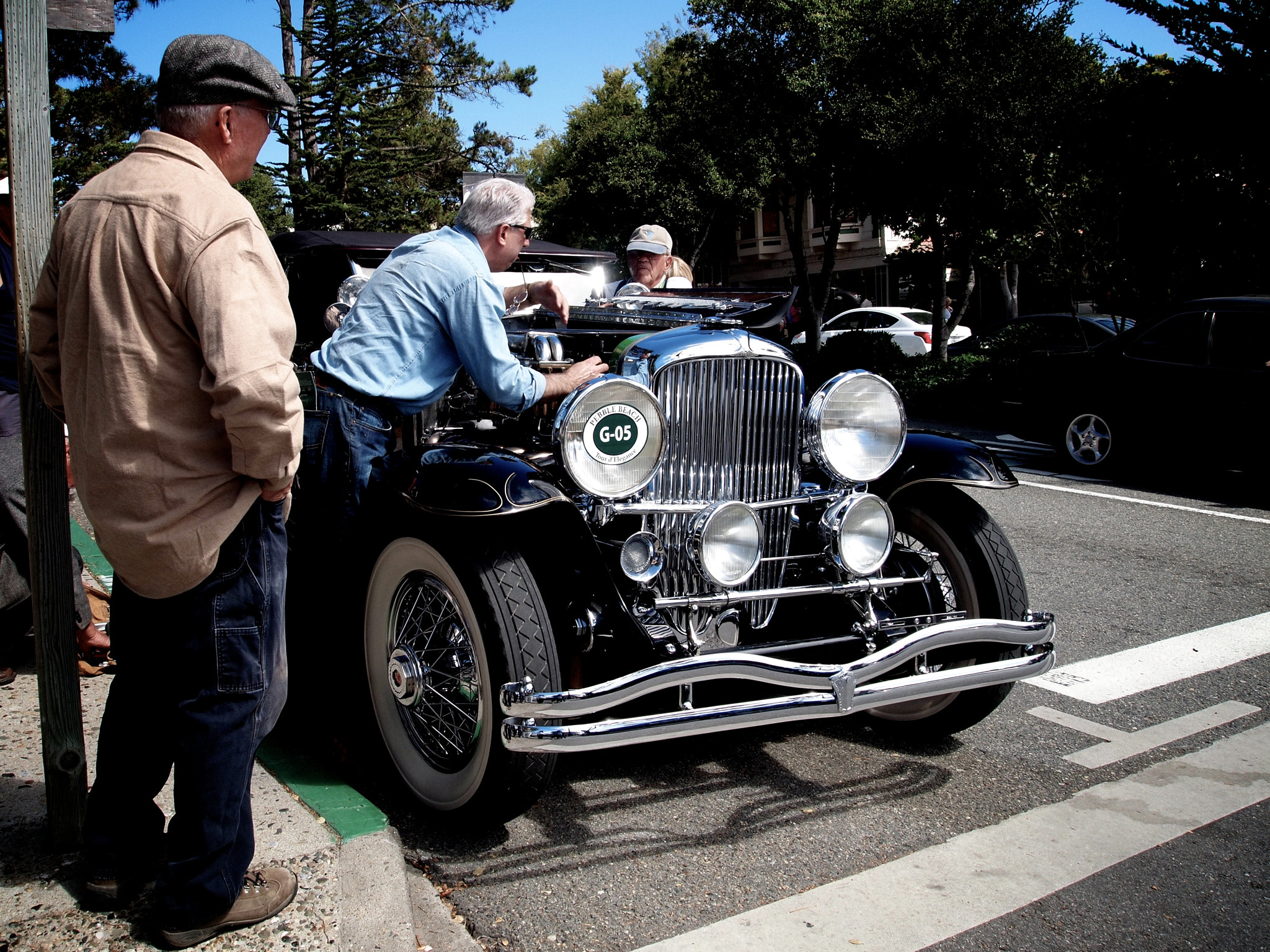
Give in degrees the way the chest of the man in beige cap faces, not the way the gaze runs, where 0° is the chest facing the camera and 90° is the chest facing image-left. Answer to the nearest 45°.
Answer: approximately 45°

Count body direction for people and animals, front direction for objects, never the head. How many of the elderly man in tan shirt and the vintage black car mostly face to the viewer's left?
0

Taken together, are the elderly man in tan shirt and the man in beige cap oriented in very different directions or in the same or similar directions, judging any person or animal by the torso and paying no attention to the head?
very different directions

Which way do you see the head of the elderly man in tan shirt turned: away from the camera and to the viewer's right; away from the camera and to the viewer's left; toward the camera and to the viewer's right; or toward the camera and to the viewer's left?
away from the camera and to the viewer's right

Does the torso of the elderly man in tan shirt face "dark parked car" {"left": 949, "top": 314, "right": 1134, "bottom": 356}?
yes

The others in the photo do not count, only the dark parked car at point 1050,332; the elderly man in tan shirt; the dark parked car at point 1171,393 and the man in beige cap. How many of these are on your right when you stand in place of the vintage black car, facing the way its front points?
1

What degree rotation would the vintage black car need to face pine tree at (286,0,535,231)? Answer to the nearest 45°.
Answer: approximately 135° to its left

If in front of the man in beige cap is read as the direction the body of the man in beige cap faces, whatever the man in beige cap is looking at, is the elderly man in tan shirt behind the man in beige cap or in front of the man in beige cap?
in front

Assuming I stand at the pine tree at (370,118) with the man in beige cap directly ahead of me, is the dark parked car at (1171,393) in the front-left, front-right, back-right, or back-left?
front-left

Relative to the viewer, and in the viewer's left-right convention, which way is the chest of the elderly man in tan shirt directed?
facing away from the viewer and to the right of the viewer

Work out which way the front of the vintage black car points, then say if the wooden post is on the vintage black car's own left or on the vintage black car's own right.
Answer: on the vintage black car's own right

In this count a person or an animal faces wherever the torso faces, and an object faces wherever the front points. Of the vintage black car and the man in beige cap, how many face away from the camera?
0

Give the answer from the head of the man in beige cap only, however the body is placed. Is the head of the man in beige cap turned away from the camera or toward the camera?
toward the camera

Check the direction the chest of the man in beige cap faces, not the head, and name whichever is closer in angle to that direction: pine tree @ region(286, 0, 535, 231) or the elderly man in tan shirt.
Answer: the elderly man in tan shirt

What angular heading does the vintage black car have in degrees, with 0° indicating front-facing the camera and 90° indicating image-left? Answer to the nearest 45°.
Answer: approximately 315°
